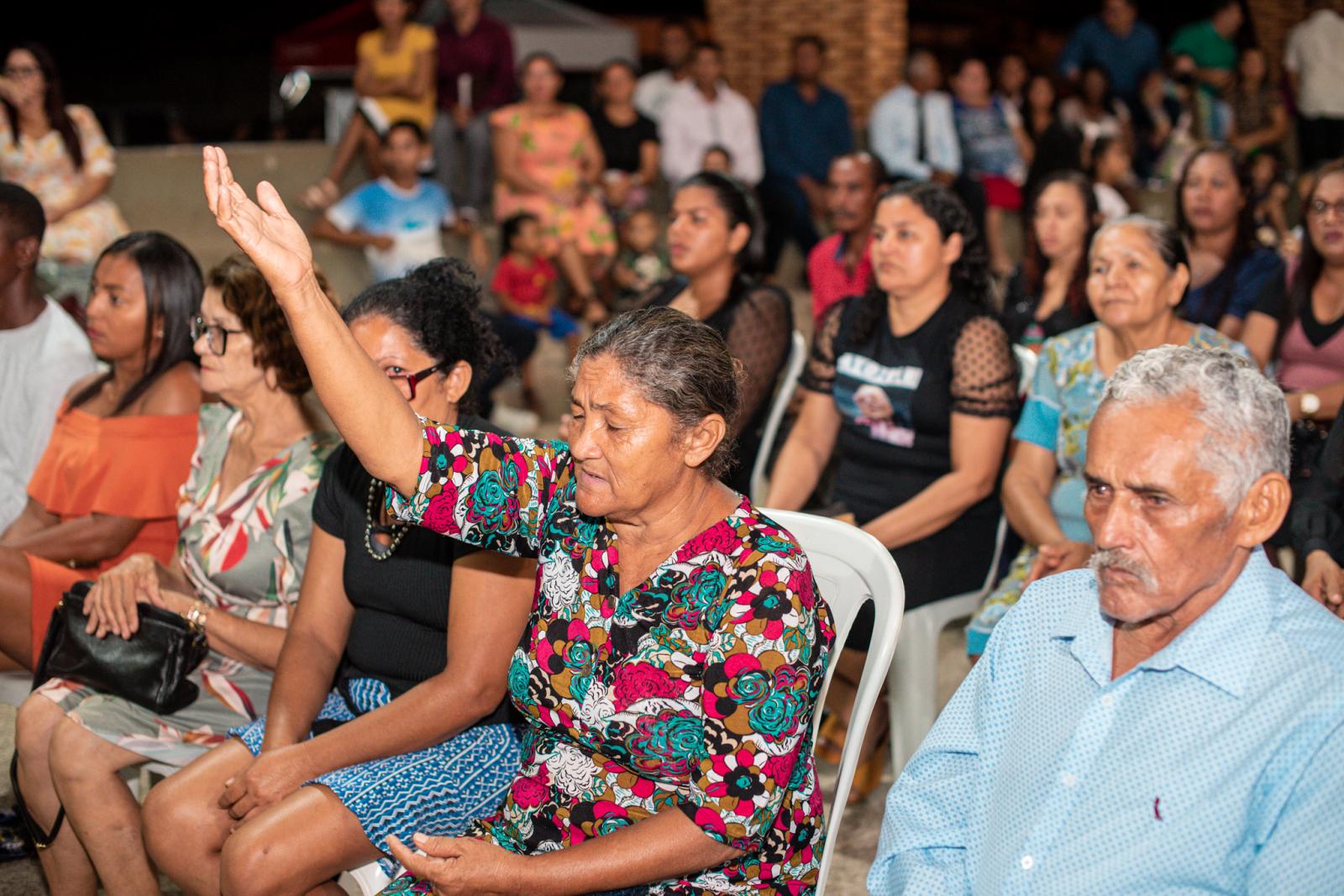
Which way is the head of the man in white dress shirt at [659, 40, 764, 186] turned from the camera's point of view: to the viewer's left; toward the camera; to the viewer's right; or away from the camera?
toward the camera

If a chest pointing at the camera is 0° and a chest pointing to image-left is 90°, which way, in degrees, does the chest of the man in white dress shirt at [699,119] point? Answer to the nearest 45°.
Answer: approximately 0°

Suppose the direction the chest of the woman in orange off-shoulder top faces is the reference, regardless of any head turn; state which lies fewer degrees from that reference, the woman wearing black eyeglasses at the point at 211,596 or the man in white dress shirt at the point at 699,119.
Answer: the woman wearing black eyeglasses

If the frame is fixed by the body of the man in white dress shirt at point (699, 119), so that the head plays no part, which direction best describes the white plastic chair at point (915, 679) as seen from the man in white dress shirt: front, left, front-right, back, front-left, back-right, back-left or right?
front

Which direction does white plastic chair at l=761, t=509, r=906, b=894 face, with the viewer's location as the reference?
facing the viewer and to the left of the viewer

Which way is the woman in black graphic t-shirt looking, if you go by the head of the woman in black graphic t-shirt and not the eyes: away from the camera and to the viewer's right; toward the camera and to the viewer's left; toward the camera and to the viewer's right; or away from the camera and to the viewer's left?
toward the camera and to the viewer's left

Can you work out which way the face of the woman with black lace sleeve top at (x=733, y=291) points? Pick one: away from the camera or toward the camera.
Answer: toward the camera

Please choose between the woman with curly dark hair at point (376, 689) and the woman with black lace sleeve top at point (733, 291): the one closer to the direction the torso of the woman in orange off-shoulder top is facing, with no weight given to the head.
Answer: the woman with curly dark hair

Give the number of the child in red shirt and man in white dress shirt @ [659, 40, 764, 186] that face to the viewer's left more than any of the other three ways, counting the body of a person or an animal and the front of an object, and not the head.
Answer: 0

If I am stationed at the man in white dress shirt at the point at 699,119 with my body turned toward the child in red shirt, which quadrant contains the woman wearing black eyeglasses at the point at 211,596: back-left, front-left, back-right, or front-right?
front-left

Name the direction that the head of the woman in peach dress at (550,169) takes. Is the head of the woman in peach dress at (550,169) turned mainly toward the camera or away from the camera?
toward the camera

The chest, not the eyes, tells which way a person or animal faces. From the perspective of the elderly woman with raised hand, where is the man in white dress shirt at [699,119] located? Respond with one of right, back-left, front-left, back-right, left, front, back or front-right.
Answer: back-right

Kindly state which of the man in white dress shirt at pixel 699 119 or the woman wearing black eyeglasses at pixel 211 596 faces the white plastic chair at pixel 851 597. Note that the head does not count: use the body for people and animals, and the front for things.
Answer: the man in white dress shirt

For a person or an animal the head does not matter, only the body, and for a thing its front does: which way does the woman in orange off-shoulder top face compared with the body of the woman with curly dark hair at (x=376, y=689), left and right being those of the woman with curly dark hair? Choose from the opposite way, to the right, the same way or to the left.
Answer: the same way
